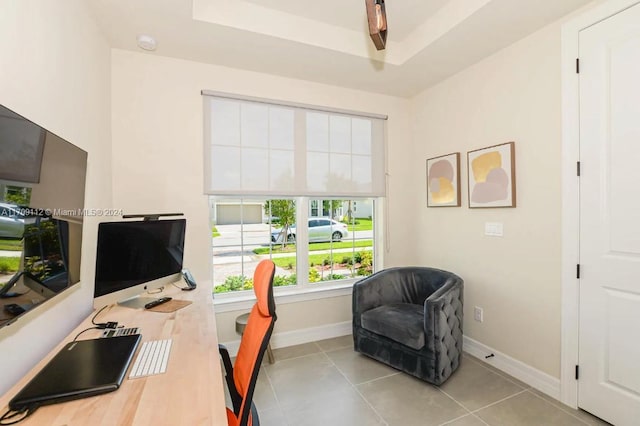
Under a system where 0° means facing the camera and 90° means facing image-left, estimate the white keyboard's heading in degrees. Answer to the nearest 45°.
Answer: approximately 270°

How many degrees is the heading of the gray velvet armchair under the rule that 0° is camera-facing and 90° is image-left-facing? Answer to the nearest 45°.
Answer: approximately 45°

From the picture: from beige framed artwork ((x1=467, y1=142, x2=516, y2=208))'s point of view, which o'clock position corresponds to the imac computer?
The imac computer is roughly at 12 o'clock from the beige framed artwork.

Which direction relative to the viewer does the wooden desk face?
to the viewer's right

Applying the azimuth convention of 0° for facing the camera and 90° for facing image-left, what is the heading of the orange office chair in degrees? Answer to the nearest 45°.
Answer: approximately 90°

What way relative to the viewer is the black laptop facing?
to the viewer's right
